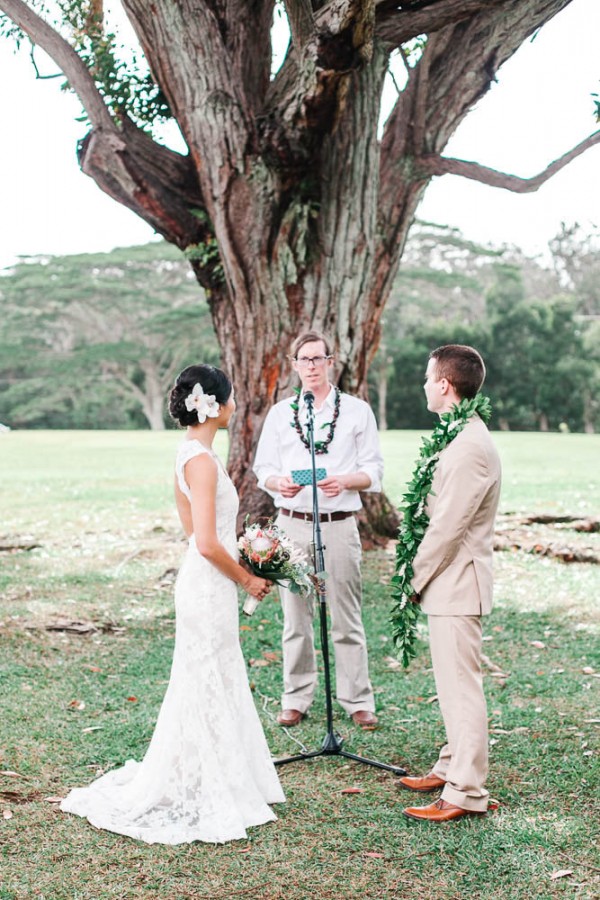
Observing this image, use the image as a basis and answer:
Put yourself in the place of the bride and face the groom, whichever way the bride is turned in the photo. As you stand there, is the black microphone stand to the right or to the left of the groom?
left

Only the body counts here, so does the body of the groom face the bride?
yes

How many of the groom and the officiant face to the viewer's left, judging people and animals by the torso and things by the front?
1

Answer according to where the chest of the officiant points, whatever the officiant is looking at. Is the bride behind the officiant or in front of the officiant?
in front

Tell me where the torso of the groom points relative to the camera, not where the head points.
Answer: to the viewer's left

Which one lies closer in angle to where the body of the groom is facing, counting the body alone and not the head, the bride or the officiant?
the bride

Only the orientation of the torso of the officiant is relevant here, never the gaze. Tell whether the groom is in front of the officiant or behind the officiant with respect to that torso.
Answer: in front

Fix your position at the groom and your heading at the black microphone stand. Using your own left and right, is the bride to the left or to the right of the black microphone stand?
left

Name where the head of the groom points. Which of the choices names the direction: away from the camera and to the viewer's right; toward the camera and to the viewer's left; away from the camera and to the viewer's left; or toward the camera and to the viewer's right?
away from the camera and to the viewer's left

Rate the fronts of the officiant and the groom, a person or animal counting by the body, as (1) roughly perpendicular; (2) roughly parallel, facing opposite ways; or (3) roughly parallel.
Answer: roughly perpendicular

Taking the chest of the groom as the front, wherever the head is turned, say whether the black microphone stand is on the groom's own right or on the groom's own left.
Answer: on the groom's own right
